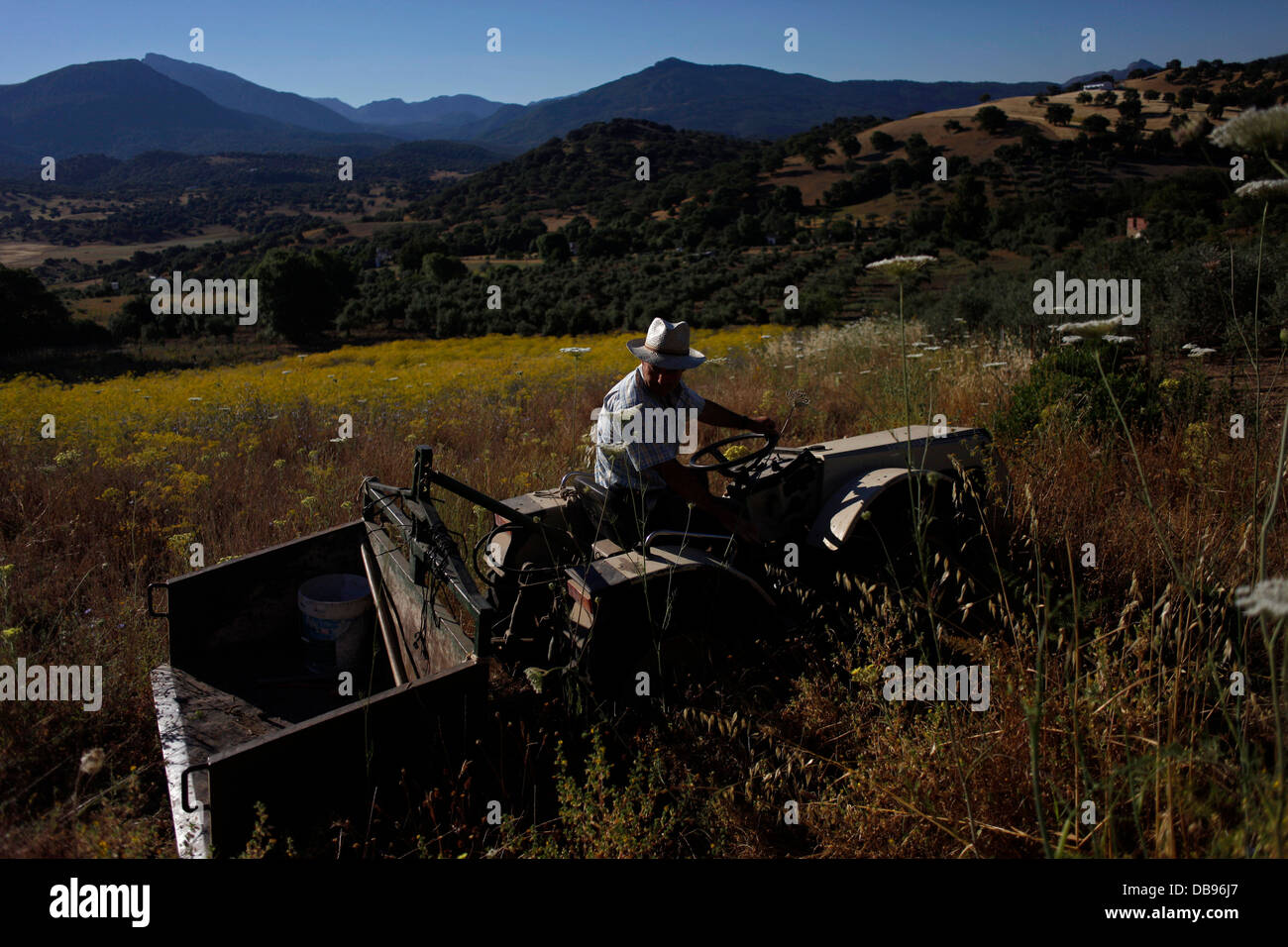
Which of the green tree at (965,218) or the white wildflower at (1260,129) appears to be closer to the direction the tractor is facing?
the green tree

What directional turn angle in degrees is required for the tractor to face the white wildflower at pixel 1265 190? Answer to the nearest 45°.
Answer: approximately 90° to its right

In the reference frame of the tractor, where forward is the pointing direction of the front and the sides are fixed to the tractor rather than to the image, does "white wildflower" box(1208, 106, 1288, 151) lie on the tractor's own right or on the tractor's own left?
on the tractor's own right

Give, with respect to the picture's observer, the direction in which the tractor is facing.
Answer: facing away from the viewer and to the right of the viewer

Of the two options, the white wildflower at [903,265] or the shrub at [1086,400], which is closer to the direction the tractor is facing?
the shrub

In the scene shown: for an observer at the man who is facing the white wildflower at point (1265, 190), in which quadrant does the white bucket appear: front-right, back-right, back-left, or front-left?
front-right
